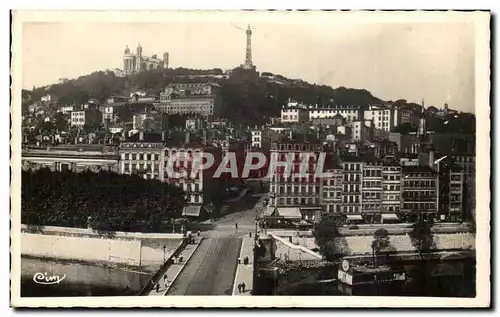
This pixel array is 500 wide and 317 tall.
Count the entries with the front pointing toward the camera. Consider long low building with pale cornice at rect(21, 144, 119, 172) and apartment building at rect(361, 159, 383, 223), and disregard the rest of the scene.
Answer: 2

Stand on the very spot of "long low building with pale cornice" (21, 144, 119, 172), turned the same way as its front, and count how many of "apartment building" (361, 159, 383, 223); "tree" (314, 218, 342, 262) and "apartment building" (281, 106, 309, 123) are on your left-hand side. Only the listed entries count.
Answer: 3

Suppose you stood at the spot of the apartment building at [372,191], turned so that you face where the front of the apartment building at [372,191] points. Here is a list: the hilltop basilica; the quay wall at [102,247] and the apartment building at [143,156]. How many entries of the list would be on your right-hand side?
3

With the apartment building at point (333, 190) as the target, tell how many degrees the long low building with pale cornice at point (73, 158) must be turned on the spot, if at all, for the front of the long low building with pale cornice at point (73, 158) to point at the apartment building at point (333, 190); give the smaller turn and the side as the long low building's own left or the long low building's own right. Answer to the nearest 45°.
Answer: approximately 90° to the long low building's own left

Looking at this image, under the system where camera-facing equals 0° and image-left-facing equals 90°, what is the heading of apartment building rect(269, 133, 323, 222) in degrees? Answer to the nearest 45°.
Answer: approximately 0°

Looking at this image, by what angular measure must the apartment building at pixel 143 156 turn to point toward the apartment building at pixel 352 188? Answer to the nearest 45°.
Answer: approximately 90° to its left

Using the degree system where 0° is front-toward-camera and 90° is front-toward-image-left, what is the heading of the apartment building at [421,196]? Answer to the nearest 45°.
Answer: approximately 0°
